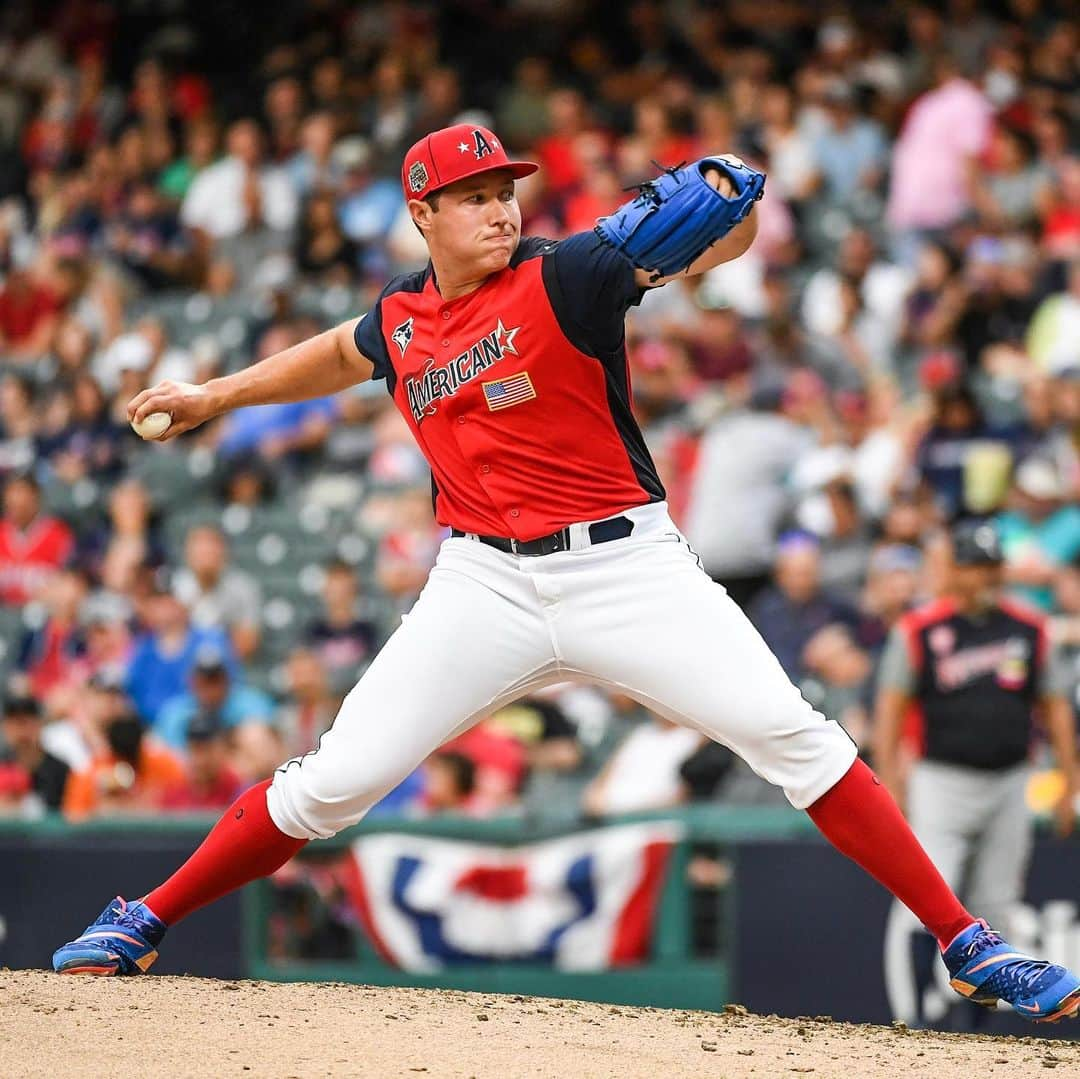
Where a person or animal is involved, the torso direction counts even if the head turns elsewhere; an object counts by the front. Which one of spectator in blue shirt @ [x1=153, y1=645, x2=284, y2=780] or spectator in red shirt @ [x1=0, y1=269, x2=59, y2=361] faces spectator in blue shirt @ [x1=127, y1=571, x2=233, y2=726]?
the spectator in red shirt

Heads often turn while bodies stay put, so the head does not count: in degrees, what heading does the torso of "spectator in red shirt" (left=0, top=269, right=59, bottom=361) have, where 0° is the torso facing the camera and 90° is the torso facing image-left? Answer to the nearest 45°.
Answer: approximately 0°

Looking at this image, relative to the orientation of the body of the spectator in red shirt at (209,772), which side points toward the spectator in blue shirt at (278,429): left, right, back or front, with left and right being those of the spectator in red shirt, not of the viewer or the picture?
back

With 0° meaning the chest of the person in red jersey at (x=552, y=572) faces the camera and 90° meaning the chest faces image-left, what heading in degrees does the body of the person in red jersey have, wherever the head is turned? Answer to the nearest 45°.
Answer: approximately 0°

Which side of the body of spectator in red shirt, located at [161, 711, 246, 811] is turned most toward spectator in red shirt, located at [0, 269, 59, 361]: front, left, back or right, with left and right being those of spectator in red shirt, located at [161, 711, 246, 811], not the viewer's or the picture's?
back

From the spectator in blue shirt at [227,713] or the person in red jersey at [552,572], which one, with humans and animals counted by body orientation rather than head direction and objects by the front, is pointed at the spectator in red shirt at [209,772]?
the spectator in blue shirt
